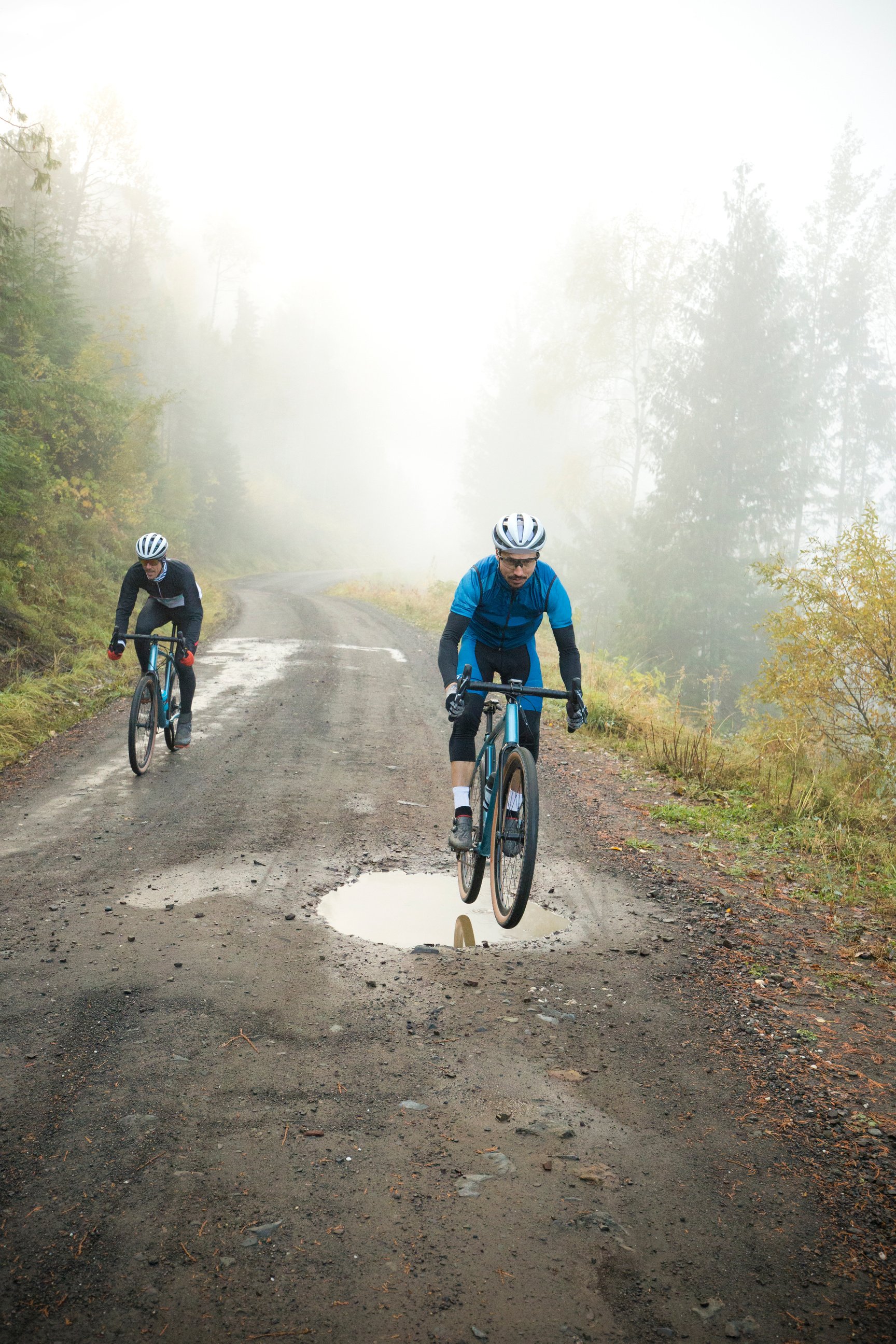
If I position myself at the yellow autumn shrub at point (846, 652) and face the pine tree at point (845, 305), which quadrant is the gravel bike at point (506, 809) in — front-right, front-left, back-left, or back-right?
back-left

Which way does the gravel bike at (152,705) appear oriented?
toward the camera

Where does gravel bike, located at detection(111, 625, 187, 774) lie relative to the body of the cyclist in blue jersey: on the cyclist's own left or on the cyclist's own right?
on the cyclist's own right

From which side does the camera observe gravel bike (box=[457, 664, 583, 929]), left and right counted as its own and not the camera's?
front

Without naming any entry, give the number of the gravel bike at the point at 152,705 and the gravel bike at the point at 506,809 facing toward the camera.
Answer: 2

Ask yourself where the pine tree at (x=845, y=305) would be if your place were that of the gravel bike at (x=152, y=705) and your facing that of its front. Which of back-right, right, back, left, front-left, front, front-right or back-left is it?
back-left

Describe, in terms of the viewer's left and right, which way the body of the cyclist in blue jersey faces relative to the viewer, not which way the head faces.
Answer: facing the viewer

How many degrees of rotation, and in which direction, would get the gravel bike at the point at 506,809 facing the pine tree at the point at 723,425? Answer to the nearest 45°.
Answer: approximately 180°

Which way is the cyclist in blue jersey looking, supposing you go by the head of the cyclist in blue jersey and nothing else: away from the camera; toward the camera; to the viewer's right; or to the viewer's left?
toward the camera

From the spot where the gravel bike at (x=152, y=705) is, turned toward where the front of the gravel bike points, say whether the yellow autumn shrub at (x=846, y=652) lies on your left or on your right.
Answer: on your left
